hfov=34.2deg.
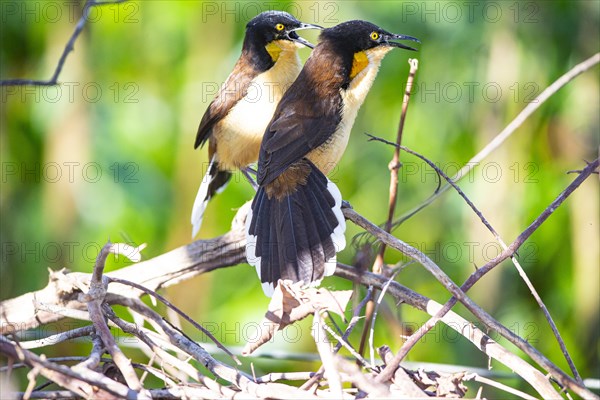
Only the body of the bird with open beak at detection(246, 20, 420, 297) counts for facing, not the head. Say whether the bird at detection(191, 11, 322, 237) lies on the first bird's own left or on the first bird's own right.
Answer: on the first bird's own left

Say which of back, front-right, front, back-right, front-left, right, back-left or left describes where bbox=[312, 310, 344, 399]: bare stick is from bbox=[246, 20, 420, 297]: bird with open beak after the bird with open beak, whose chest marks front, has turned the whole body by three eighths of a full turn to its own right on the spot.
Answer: front

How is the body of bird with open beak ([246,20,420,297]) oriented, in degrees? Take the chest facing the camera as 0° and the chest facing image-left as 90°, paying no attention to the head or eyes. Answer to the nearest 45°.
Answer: approximately 225°

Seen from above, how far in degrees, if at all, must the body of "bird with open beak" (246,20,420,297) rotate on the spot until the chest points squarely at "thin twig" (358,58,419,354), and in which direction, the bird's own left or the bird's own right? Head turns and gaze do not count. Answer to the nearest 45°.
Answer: approximately 90° to the bird's own right

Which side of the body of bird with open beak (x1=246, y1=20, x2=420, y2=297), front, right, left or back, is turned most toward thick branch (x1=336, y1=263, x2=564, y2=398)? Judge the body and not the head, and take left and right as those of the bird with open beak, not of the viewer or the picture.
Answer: right

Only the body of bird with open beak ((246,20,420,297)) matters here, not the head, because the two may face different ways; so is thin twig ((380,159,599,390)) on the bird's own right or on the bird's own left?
on the bird's own right
